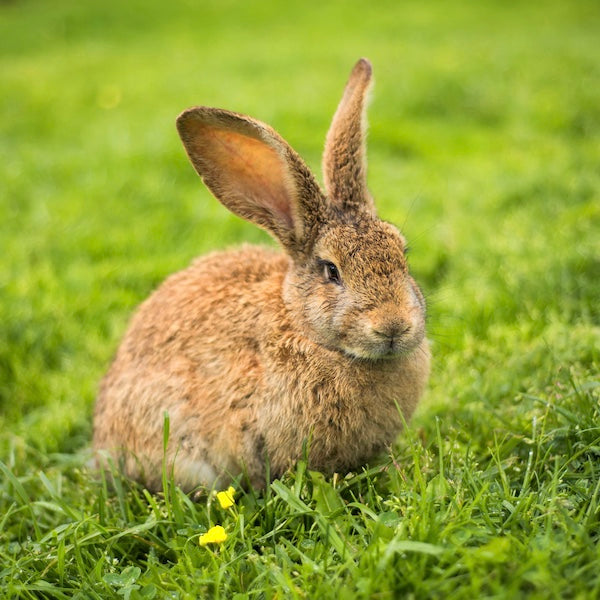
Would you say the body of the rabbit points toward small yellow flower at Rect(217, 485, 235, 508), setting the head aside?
no

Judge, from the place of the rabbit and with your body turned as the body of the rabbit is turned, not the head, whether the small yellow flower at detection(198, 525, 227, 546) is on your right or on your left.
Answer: on your right

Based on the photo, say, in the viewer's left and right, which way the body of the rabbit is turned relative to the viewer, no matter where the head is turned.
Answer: facing the viewer and to the right of the viewer
